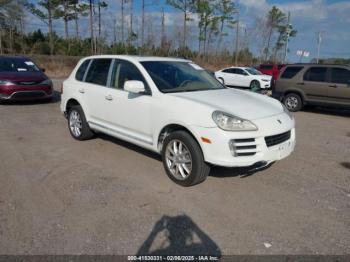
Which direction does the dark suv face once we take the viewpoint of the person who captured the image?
facing to the right of the viewer

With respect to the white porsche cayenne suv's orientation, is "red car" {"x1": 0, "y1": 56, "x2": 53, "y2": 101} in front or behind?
behind

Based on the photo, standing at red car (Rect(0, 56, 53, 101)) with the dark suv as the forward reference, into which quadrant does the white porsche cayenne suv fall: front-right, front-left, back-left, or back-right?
front-right

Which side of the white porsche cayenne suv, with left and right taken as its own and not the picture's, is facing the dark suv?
left

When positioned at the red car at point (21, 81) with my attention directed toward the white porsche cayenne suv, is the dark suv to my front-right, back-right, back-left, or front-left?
front-left

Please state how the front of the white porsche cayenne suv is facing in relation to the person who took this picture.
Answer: facing the viewer and to the right of the viewer

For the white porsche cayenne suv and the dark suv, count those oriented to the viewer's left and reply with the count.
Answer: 0
